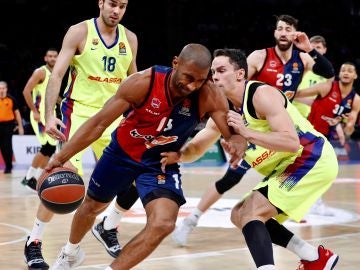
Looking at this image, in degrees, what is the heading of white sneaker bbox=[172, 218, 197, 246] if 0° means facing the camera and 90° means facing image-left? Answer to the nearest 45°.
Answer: approximately 45°

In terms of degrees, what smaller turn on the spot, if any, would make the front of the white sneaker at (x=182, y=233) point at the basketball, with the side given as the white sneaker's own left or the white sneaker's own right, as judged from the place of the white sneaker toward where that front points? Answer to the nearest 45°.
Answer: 0° — it already faces it
